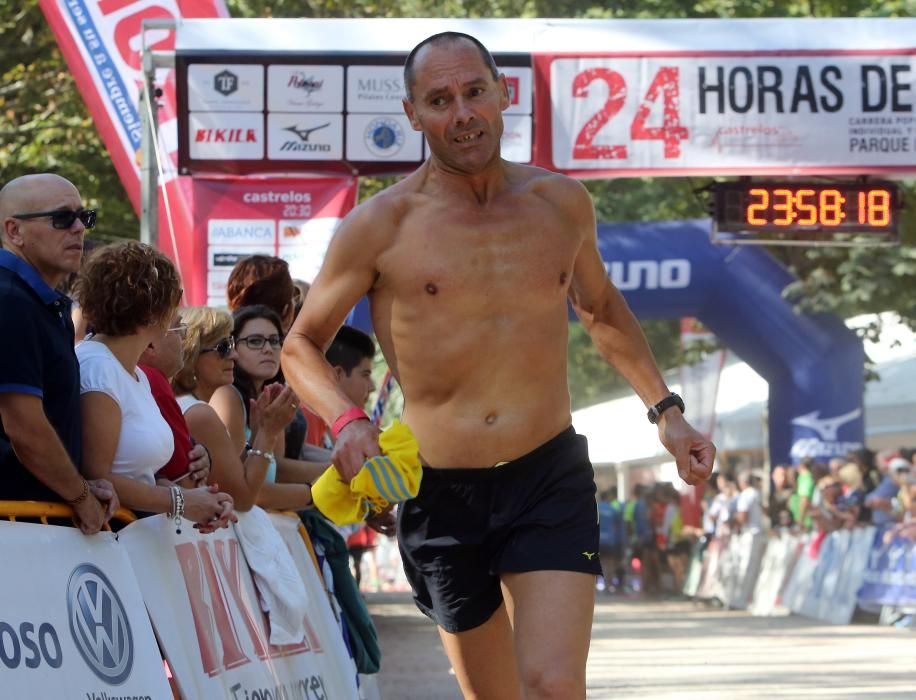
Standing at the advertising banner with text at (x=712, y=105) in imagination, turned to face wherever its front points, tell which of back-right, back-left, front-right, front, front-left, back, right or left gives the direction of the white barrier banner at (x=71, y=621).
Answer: front

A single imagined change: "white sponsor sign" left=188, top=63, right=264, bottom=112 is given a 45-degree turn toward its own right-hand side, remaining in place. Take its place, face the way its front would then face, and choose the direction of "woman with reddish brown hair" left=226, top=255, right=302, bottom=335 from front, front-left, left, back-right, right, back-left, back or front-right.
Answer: front-left

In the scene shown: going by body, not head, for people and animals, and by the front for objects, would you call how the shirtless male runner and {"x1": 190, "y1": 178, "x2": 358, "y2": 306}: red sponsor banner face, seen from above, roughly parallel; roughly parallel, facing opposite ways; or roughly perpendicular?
roughly parallel

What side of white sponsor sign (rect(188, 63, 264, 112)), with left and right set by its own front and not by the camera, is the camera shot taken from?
front

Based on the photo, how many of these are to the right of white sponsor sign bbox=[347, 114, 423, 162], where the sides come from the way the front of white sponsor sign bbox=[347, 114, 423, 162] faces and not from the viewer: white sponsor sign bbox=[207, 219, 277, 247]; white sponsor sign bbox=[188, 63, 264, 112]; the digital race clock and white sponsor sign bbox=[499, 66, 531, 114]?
2

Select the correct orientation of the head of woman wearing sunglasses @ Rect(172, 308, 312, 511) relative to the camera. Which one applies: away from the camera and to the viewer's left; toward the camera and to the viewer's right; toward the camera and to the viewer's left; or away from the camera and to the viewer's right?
toward the camera and to the viewer's right

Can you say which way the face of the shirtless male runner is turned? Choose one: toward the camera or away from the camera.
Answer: toward the camera

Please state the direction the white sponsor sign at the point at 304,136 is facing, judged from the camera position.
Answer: facing the viewer

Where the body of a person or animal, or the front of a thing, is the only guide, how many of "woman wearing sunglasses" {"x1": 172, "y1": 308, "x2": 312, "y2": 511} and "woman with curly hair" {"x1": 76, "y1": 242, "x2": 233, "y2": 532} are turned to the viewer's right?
2

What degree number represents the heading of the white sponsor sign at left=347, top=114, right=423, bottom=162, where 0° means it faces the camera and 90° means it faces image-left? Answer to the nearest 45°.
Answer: approximately 0°

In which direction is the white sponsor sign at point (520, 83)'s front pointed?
toward the camera

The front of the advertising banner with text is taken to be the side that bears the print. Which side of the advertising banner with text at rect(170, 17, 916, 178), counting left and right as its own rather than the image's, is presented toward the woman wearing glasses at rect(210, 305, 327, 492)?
front

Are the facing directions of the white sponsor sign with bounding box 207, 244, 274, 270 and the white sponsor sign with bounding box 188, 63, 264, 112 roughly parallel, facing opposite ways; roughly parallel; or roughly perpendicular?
roughly parallel

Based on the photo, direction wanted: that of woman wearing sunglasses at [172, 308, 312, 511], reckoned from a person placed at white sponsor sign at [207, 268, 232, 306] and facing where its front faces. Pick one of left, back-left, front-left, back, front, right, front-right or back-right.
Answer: front

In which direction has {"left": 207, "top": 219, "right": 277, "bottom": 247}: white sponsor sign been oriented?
toward the camera

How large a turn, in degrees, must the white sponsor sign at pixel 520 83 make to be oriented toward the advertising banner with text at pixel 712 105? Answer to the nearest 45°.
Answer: approximately 90° to its left

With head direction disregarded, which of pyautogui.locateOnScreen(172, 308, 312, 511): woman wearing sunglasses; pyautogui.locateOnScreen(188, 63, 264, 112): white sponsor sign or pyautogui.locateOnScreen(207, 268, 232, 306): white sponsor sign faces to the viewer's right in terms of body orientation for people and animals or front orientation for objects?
the woman wearing sunglasses

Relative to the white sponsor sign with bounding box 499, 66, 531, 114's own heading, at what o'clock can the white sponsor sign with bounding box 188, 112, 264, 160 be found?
the white sponsor sign with bounding box 188, 112, 264, 160 is roughly at 3 o'clock from the white sponsor sign with bounding box 499, 66, 531, 114.

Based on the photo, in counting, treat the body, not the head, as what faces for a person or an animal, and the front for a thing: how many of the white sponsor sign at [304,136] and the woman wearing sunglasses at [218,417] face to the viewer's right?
1

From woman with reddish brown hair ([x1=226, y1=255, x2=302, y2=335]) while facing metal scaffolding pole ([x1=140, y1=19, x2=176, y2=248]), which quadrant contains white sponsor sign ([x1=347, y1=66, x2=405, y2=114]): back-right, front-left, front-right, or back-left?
front-right
